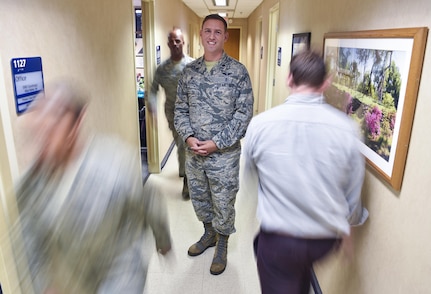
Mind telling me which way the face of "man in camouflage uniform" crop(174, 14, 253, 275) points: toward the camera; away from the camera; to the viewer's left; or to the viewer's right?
toward the camera

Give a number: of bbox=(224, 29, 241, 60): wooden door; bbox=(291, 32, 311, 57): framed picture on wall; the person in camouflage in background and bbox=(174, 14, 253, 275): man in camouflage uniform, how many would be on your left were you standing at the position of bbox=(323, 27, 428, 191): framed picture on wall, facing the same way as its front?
0

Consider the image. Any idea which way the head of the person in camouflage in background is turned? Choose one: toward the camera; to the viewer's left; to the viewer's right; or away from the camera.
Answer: toward the camera

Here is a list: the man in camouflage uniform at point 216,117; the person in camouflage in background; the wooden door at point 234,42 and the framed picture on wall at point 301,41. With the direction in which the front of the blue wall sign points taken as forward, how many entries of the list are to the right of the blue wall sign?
0

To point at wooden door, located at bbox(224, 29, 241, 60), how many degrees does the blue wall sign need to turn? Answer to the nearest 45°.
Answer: approximately 90° to its left

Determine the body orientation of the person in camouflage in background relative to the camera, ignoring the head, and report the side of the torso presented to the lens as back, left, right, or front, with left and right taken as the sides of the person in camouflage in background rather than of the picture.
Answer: front

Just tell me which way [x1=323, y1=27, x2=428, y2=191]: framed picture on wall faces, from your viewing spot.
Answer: facing the viewer and to the left of the viewer

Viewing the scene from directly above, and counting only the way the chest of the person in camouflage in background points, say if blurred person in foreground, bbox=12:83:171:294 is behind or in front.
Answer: in front

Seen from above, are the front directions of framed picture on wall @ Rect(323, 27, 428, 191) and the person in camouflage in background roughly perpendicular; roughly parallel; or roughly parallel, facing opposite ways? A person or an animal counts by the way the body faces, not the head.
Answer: roughly perpendicular

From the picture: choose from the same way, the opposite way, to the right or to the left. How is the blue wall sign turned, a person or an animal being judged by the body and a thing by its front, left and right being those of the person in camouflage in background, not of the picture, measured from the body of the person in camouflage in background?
to the left

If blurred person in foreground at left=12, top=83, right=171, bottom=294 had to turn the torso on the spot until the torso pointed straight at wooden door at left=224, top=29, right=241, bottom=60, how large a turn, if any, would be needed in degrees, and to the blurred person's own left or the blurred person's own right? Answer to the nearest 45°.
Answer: approximately 180°

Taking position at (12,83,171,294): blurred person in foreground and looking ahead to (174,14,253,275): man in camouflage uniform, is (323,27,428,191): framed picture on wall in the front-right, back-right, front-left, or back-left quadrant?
front-right

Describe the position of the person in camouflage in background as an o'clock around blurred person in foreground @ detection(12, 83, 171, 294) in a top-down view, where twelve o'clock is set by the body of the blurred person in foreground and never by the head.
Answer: The person in camouflage in background is roughly at 5 o'clock from the blurred person in foreground.

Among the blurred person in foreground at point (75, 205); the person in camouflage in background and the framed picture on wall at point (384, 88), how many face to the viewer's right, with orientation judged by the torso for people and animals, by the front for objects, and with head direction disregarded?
0

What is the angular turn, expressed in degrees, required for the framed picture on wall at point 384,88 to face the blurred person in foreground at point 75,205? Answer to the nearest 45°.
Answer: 0° — it already faces them

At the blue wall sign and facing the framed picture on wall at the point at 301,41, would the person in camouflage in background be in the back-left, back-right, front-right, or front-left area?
front-left

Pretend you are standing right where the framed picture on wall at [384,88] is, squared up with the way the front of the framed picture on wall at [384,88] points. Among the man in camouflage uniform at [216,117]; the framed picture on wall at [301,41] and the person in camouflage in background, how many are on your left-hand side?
0

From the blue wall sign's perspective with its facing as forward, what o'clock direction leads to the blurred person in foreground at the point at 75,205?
The blurred person in foreground is roughly at 1 o'clock from the blue wall sign.

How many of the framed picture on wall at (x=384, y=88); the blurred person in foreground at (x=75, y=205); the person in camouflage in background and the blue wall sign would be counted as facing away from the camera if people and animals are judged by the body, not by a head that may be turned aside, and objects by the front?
0
